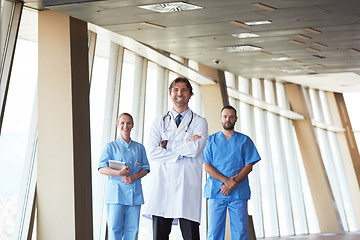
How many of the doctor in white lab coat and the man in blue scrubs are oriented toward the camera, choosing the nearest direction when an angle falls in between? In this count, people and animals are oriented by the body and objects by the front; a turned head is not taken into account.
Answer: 2

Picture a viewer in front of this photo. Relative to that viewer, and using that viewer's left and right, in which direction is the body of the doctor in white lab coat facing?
facing the viewer

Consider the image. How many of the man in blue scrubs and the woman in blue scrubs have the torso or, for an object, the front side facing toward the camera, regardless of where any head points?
2

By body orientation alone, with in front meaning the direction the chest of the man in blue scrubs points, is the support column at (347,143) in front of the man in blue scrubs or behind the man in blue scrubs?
behind

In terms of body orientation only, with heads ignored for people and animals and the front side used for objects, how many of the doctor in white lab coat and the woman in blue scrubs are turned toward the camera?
2

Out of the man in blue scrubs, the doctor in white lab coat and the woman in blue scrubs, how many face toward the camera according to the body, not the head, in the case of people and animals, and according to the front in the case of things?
3
